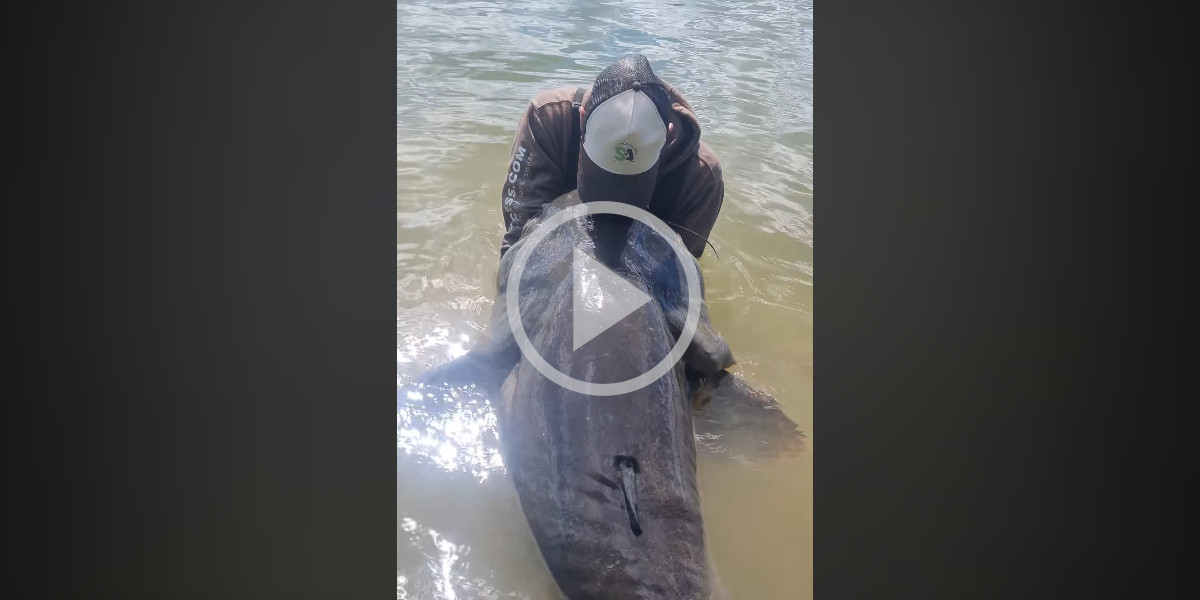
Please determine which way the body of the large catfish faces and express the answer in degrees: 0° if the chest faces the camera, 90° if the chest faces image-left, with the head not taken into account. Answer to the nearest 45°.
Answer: approximately 180°

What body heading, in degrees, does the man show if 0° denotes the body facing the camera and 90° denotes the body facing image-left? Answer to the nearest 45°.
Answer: approximately 0°
